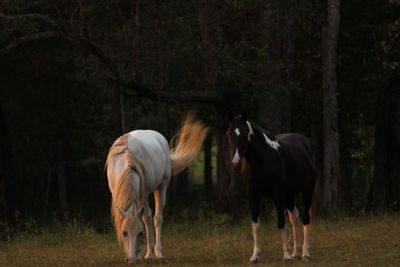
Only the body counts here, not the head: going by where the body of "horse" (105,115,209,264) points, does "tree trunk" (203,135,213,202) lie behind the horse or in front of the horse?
behind

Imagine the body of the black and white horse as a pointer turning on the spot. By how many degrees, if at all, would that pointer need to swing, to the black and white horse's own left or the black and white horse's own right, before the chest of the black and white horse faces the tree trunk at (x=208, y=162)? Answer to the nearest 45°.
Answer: approximately 135° to the black and white horse's own right

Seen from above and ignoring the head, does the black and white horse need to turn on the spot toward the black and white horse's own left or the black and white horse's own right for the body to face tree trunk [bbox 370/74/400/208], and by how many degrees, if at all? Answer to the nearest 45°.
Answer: approximately 135° to the black and white horse's own right

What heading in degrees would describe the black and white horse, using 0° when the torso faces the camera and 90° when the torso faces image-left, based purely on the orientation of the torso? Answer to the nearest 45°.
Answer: approximately 45°

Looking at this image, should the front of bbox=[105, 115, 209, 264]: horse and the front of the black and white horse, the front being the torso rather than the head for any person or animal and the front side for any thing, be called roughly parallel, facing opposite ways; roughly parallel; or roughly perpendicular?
roughly parallel

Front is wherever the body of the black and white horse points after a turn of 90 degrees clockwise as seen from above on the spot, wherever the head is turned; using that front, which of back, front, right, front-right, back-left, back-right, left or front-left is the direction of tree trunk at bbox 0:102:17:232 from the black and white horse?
front

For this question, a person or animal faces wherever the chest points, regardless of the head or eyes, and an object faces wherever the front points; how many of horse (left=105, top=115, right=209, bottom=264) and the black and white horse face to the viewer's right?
0

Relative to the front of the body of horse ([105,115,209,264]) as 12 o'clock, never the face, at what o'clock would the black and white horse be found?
The black and white horse is roughly at 8 o'clock from the horse.
